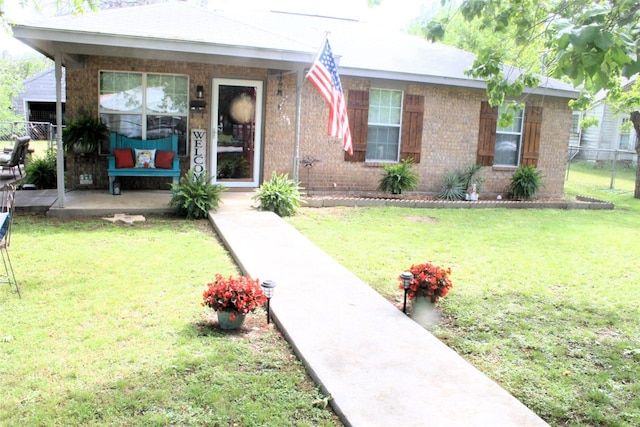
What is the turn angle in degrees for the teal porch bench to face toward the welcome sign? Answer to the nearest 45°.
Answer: approximately 135° to its left

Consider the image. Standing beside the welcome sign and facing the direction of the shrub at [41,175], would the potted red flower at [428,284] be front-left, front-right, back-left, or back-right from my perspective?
back-left

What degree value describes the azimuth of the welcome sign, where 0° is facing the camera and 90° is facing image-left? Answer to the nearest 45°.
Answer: approximately 0°

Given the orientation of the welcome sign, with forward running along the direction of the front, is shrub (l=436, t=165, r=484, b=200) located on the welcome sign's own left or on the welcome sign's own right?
on the welcome sign's own left

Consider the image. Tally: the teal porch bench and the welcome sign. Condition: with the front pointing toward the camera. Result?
2

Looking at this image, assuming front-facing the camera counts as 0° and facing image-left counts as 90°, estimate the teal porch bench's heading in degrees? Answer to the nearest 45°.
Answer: approximately 0°

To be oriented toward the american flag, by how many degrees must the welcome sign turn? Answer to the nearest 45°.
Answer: approximately 45° to its left

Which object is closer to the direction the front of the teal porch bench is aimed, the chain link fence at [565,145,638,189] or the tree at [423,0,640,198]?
the tree

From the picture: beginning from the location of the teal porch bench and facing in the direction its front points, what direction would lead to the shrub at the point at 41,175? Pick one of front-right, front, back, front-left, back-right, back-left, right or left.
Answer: back-right

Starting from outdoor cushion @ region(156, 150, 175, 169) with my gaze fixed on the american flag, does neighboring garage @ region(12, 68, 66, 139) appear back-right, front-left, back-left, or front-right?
back-left

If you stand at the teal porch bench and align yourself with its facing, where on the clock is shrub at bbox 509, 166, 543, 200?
The shrub is roughly at 9 o'clock from the teal porch bench.

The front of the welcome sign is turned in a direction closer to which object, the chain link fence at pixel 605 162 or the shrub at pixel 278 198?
the shrub

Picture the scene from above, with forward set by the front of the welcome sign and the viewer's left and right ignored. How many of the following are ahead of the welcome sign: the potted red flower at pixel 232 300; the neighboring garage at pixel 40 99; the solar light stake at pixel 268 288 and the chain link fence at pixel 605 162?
2

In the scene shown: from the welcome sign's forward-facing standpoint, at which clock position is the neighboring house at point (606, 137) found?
The neighboring house is roughly at 8 o'clock from the welcome sign.
